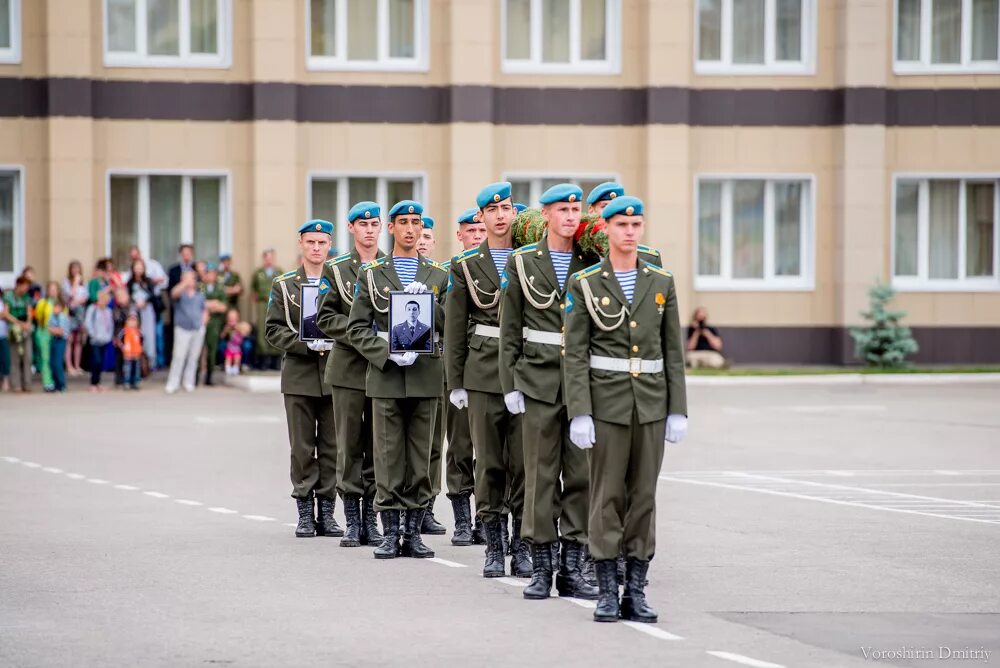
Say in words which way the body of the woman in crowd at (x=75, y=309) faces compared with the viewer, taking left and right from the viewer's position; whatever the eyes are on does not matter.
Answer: facing the viewer

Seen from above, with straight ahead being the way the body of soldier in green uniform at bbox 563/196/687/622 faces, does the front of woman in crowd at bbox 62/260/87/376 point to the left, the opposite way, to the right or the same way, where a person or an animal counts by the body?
the same way

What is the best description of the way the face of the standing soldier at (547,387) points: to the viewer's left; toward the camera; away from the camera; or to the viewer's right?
toward the camera

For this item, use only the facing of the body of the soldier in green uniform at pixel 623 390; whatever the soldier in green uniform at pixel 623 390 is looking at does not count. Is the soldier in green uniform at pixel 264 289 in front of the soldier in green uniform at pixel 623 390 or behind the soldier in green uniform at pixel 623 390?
behind

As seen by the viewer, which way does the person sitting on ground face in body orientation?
toward the camera

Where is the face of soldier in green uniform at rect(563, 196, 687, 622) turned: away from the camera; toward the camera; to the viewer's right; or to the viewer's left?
toward the camera

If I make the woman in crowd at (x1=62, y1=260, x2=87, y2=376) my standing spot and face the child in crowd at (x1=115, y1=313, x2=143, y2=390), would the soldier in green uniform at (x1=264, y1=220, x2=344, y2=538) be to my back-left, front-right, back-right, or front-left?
front-right

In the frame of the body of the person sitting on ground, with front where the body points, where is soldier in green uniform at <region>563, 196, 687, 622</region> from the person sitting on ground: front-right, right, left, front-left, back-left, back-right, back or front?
front

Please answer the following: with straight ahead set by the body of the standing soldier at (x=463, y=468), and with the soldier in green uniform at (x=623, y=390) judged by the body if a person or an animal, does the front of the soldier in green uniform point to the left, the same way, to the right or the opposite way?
the same way

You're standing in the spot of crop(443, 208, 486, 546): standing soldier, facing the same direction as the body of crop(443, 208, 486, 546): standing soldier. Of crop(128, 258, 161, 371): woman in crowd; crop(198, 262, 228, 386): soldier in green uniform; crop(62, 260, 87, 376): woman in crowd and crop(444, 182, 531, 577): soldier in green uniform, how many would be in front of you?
1

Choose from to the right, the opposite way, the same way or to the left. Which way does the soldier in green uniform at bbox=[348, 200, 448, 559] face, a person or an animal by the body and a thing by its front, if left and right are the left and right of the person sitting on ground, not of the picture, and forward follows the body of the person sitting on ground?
the same way

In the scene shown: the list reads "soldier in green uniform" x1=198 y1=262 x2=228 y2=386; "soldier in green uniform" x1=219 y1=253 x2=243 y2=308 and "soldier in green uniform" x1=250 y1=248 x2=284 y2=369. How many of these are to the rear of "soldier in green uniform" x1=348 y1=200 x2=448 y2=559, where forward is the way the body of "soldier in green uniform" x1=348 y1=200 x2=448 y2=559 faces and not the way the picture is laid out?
3
